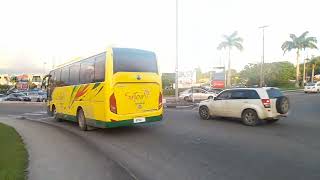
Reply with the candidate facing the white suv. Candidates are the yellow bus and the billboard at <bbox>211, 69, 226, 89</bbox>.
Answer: the billboard

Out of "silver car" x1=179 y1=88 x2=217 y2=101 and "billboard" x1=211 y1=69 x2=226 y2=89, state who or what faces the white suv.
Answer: the billboard

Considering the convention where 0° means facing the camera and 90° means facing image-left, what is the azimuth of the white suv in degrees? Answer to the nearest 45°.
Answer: approximately 135°

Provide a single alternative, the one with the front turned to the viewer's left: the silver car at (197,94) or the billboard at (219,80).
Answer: the silver car

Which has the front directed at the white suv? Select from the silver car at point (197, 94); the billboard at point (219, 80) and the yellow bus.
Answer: the billboard

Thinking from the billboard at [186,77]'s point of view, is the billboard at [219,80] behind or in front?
behind

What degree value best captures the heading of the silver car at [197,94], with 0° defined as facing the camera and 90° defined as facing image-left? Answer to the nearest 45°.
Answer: approximately 90°
